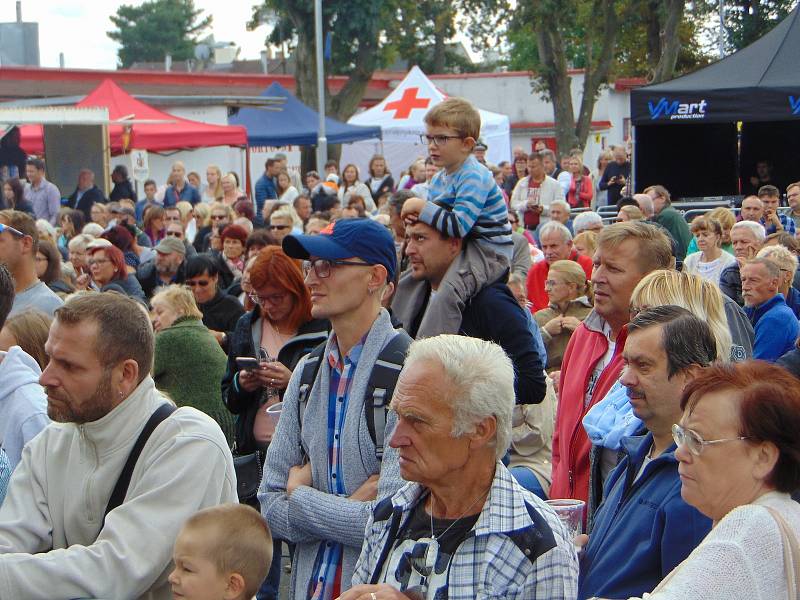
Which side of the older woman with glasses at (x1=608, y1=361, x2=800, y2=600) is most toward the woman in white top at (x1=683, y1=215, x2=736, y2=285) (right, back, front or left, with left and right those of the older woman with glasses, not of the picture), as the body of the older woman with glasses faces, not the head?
right

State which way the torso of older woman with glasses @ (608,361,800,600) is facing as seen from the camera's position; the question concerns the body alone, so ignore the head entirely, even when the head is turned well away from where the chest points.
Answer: to the viewer's left

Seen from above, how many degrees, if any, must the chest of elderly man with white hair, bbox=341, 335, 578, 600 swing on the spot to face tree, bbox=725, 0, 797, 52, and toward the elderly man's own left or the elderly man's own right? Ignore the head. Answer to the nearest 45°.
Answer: approximately 135° to the elderly man's own right

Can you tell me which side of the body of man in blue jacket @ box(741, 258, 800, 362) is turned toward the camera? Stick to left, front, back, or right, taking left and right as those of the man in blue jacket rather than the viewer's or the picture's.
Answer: left

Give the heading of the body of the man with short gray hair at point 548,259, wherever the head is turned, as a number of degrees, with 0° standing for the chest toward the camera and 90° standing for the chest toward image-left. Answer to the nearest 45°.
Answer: approximately 45°

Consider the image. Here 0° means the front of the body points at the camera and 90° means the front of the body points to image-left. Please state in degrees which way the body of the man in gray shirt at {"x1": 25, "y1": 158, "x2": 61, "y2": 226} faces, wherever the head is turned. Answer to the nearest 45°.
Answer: approximately 45°

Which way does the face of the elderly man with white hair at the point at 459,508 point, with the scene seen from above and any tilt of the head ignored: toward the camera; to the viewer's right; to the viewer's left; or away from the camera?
to the viewer's left
